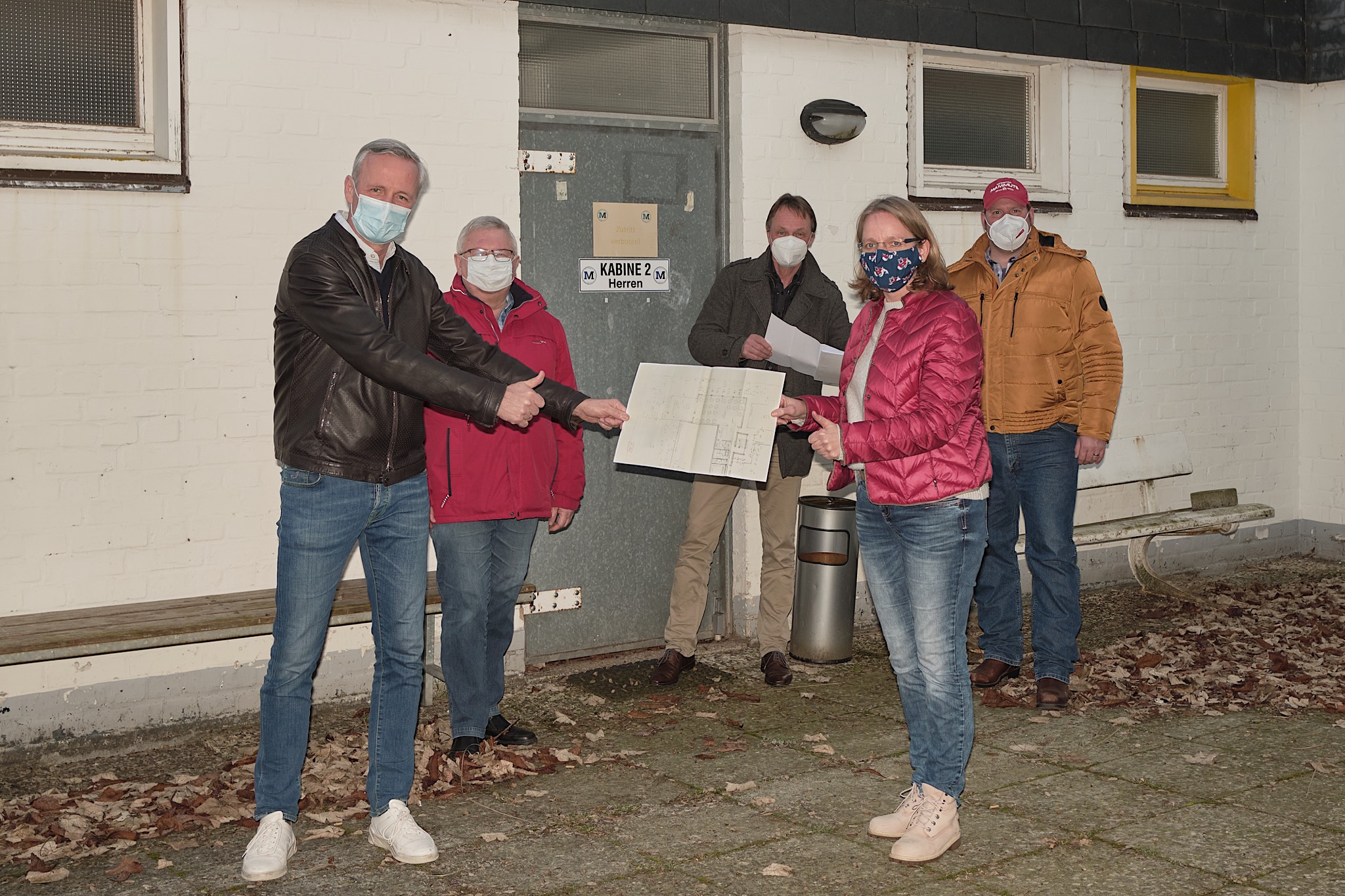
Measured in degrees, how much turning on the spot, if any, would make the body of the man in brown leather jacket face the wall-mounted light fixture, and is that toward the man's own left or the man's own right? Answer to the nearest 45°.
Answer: approximately 90° to the man's own left

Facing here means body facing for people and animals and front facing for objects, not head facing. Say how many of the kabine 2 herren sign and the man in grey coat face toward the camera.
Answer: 2

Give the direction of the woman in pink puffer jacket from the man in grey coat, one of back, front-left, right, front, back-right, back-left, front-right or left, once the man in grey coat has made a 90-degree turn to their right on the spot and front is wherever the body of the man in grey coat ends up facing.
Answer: left

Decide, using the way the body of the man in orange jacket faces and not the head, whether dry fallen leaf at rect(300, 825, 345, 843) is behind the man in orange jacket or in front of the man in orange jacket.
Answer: in front

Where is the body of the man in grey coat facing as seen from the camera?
toward the camera

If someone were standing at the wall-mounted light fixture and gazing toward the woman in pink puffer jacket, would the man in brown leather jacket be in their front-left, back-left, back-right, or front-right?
front-right

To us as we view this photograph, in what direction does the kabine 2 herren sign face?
facing the viewer

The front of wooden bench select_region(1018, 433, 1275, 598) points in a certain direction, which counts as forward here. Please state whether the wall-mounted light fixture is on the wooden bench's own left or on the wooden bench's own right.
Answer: on the wooden bench's own right

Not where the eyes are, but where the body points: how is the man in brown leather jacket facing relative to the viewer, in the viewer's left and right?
facing the viewer and to the right of the viewer

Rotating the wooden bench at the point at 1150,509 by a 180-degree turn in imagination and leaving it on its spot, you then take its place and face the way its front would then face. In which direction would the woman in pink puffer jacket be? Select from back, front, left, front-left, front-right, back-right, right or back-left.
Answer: back-left

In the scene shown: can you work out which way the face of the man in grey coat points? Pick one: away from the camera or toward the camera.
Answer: toward the camera

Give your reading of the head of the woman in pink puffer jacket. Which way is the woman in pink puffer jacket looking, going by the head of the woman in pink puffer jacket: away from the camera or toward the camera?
toward the camera
